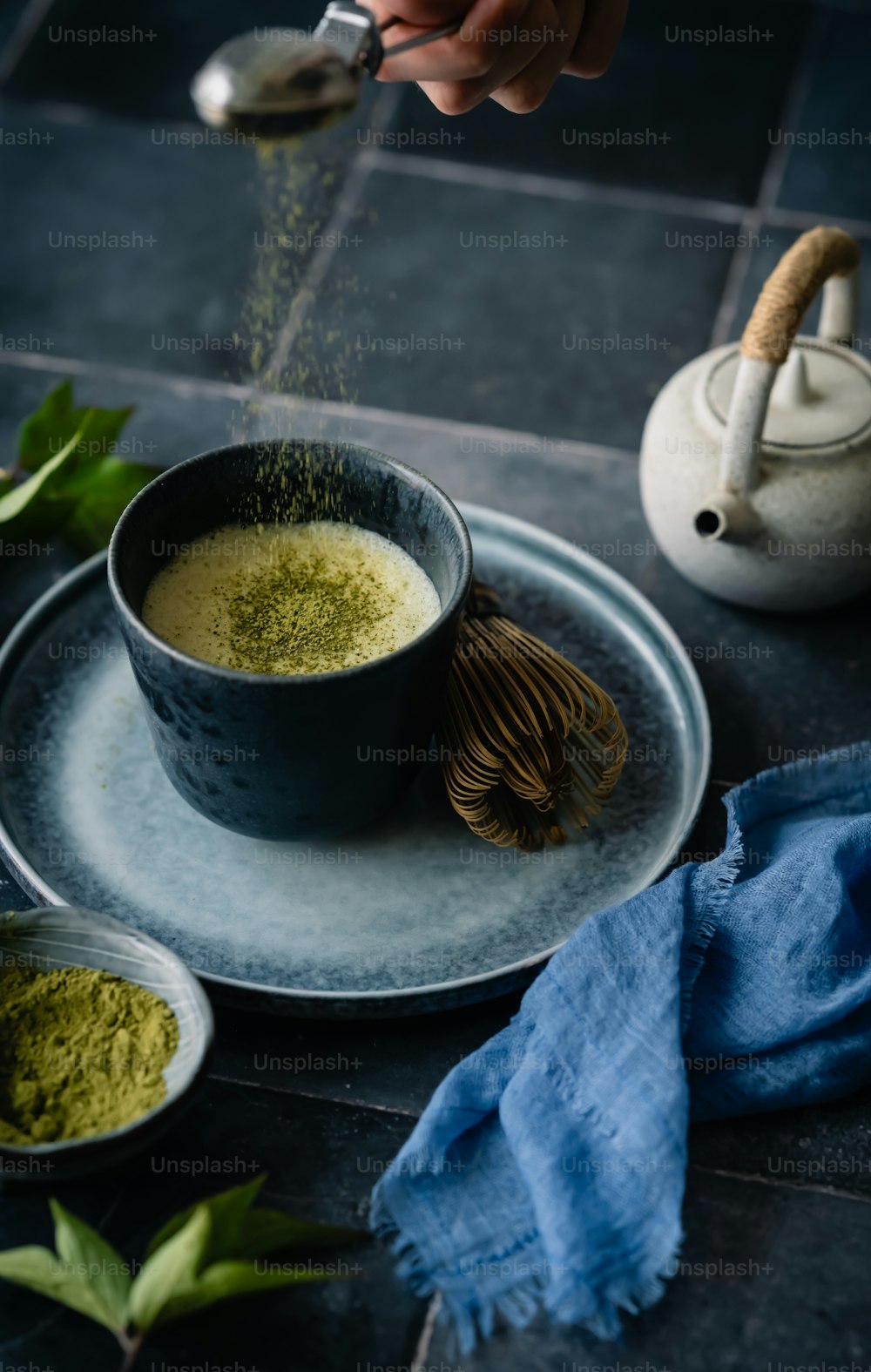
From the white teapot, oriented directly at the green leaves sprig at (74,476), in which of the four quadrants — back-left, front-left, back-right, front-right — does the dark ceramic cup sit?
front-left

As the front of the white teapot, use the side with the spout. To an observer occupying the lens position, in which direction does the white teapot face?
facing the viewer and to the left of the viewer
